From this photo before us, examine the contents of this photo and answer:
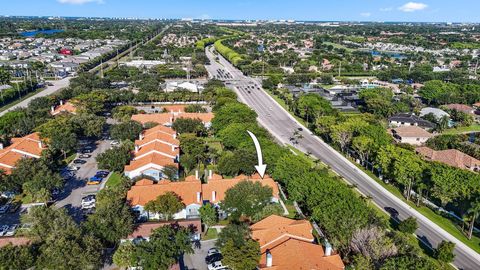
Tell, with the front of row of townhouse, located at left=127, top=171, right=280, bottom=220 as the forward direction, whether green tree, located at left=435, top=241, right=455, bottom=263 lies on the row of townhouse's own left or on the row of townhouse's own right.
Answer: on the row of townhouse's own left

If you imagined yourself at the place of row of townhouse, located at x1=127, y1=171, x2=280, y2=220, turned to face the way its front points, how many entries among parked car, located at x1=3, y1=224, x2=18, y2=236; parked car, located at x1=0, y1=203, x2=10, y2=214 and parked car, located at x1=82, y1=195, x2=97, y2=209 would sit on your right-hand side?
3

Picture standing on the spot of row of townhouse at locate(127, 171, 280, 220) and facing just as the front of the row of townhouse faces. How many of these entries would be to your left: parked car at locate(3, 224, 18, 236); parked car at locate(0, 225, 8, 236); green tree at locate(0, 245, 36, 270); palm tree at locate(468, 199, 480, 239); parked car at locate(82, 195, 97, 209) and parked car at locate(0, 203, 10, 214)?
1

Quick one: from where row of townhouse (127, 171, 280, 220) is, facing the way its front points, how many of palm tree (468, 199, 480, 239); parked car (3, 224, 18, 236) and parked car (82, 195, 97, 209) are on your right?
2

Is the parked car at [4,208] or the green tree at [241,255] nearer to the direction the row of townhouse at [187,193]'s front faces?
the green tree

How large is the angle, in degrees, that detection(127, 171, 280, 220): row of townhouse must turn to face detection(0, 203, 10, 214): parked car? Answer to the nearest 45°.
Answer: approximately 90° to its right

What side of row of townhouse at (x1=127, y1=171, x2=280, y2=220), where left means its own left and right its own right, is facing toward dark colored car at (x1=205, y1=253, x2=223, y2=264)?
front

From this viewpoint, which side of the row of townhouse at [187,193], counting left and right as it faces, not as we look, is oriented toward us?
front

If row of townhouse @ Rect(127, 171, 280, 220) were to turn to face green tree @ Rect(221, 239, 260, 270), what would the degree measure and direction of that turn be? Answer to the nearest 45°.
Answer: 0° — it already faces it

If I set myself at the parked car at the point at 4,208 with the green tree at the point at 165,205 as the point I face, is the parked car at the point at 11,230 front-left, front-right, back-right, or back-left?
front-right

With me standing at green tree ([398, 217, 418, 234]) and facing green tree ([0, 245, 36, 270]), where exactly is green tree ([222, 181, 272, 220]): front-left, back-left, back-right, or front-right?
front-right

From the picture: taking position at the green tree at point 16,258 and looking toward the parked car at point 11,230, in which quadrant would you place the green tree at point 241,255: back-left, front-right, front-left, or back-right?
back-right

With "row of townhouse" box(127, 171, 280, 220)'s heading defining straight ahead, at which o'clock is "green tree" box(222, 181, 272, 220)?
The green tree is roughly at 10 o'clock from the row of townhouse.

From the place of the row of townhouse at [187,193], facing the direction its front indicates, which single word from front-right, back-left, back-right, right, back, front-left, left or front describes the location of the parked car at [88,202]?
right

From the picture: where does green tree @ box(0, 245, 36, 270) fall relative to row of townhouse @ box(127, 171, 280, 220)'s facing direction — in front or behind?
in front

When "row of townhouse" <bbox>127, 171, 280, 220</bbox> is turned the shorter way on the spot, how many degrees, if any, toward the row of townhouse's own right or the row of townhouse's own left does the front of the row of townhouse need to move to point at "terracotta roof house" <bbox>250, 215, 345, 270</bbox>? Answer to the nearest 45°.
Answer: approximately 45° to the row of townhouse's own left

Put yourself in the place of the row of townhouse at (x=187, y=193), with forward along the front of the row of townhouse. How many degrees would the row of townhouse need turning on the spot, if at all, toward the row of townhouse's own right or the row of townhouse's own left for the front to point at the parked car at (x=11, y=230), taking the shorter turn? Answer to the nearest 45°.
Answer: approximately 90° to the row of townhouse's own right

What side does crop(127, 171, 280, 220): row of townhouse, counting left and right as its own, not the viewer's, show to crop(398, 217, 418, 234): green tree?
left

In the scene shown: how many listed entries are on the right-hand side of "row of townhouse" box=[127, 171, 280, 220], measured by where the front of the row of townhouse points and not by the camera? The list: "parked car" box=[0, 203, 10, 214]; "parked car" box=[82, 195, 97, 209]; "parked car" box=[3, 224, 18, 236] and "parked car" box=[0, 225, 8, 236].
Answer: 4

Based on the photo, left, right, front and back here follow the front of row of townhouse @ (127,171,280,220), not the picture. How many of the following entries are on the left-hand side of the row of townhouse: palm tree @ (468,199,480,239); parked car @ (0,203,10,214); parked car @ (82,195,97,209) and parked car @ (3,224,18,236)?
1

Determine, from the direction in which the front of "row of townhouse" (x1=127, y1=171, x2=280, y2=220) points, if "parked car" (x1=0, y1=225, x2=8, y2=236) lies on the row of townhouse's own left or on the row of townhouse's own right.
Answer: on the row of townhouse's own right
